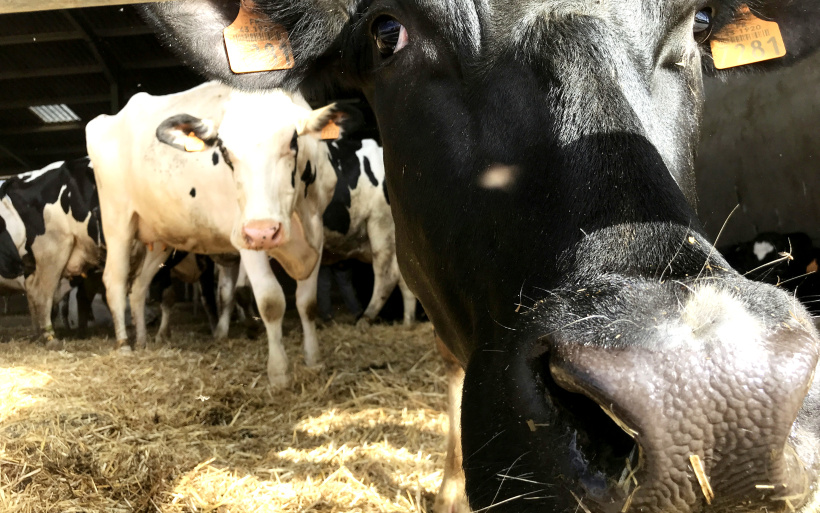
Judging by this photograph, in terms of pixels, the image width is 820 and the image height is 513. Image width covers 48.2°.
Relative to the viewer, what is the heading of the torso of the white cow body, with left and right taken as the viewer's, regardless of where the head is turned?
facing the viewer and to the right of the viewer

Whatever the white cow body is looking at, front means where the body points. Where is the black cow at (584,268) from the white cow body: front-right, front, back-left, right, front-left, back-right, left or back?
front-right

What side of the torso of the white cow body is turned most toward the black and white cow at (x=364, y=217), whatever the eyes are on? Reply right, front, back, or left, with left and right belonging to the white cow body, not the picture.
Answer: left

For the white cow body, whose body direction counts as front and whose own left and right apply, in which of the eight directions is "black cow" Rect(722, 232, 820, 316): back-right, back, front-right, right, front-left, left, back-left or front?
front-left

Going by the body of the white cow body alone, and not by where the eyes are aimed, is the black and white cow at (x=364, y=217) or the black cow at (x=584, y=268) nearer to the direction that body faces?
the black cow

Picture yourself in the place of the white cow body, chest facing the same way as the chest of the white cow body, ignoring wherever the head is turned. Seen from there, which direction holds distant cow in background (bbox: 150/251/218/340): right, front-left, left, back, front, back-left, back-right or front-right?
back-left

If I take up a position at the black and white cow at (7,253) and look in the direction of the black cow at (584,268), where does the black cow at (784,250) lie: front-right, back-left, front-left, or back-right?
front-left

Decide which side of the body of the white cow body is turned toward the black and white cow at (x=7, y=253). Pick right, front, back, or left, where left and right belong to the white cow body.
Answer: back

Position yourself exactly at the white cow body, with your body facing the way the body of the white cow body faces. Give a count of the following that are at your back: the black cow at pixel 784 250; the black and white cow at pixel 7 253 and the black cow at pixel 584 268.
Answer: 1
